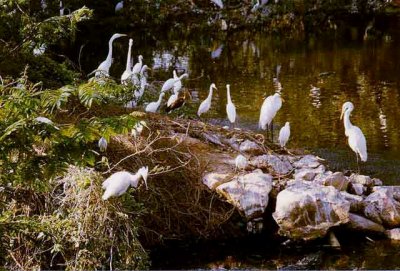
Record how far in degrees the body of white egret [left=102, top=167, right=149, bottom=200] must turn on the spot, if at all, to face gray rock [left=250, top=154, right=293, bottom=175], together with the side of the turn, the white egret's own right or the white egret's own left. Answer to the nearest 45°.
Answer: approximately 45° to the white egret's own left

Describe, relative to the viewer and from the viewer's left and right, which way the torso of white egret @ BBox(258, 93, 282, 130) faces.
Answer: facing to the right of the viewer

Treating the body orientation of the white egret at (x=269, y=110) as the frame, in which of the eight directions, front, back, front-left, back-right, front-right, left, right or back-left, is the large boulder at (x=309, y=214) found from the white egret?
right

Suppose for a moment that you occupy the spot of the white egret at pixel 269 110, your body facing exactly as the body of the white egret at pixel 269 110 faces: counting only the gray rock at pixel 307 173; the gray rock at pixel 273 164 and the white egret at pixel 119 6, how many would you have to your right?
2

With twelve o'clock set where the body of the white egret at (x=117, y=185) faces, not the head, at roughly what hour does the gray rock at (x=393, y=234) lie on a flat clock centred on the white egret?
The gray rock is roughly at 12 o'clock from the white egret.

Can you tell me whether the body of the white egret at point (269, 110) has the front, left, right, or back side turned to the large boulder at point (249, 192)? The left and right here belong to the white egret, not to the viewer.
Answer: right

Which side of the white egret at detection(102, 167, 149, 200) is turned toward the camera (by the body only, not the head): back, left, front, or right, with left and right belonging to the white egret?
right

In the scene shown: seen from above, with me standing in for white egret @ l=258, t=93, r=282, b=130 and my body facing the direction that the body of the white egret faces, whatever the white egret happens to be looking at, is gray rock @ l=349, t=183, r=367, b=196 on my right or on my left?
on my right

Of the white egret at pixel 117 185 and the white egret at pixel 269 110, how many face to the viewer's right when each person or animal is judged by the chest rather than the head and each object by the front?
2

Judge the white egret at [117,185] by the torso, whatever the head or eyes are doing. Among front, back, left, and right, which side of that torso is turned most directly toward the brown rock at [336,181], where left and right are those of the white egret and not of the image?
front

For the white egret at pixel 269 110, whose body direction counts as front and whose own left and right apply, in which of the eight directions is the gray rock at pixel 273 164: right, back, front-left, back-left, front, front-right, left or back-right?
right
